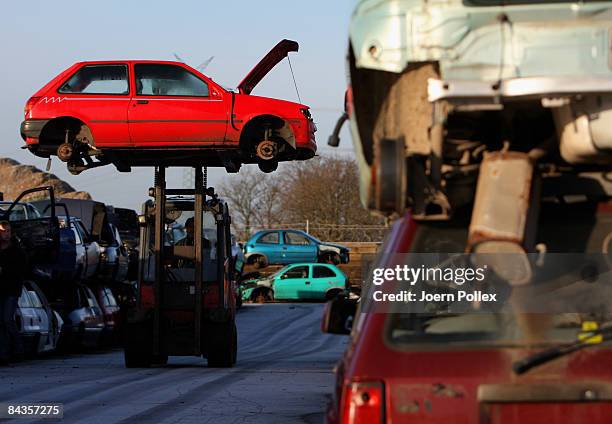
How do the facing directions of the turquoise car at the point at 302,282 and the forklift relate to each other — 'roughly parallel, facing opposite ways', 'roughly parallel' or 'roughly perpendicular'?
roughly perpendicular

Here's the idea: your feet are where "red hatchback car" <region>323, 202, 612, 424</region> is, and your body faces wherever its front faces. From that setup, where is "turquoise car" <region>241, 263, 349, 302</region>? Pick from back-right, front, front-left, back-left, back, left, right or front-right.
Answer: front

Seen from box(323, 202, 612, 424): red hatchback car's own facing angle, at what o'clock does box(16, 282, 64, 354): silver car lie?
The silver car is roughly at 11 o'clock from the red hatchback car.

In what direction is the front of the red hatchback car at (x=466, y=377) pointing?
away from the camera

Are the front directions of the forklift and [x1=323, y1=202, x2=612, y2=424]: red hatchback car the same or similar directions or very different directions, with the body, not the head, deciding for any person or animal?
very different directions

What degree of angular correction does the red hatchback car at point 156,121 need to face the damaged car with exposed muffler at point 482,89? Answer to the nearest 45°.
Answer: approximately 90° to its right

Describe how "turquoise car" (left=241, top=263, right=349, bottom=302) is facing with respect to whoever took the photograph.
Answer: facing to the left of the viewer

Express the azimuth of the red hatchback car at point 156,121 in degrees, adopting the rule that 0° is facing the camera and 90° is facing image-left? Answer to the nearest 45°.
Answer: approximately 270°

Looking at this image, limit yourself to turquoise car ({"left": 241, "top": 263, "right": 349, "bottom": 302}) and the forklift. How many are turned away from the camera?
0

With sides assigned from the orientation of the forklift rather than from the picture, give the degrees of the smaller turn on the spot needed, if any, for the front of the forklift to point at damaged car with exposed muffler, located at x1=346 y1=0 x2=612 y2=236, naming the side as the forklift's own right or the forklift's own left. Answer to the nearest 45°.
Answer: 0° — it already faces it

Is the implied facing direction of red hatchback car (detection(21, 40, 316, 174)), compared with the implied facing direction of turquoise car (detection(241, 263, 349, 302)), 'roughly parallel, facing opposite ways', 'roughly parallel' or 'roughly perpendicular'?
roughly parallel, facing opposite ways

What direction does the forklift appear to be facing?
toward the camera
